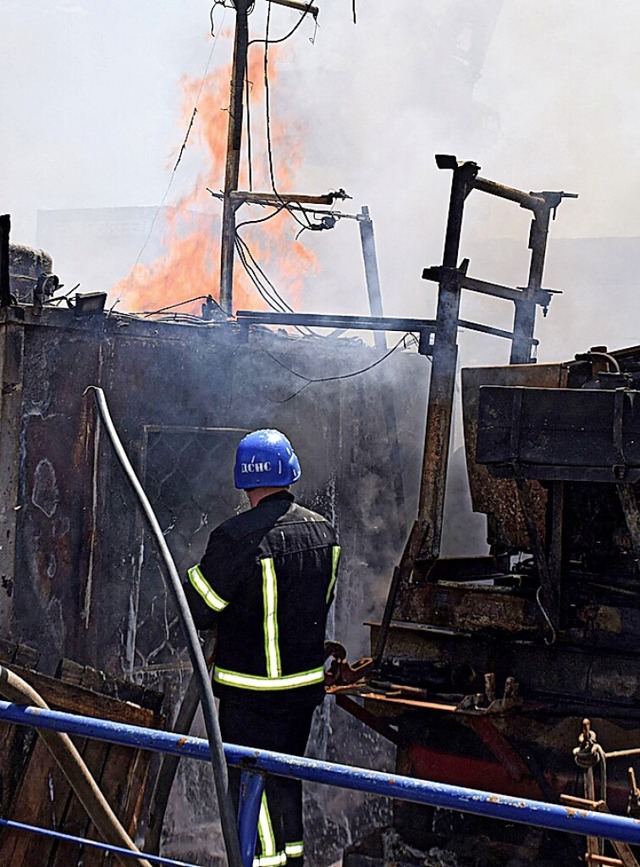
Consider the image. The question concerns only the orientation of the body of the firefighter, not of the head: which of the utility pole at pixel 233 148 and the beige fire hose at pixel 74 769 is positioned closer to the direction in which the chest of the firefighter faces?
the utility pole

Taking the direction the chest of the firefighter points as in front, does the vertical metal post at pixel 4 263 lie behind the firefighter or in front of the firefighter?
in front

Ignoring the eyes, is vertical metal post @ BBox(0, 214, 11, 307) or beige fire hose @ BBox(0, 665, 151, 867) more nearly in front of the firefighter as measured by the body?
the vertical metal post

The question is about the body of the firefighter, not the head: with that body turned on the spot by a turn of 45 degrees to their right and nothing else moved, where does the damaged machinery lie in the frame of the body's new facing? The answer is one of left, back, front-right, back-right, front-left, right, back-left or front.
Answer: front-right

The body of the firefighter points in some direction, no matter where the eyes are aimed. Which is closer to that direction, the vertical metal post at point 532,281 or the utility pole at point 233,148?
the utility pole

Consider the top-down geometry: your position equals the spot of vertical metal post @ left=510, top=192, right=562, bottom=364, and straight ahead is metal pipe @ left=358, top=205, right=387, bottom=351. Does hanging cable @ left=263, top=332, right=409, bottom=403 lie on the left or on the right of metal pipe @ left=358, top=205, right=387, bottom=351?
left

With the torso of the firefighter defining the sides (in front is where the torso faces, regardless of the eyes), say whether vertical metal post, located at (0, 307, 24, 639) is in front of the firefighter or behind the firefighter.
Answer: in front

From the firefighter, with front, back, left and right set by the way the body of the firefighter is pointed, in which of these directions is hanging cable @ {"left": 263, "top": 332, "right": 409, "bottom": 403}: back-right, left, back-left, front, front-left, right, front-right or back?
front-right

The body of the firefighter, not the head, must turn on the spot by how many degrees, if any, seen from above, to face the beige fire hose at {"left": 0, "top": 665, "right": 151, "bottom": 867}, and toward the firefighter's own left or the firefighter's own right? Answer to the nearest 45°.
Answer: approximately 90° to the firefighter's own left

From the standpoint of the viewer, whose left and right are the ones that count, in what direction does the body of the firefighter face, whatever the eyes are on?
facing away from the viewer and to the left of the viewer
